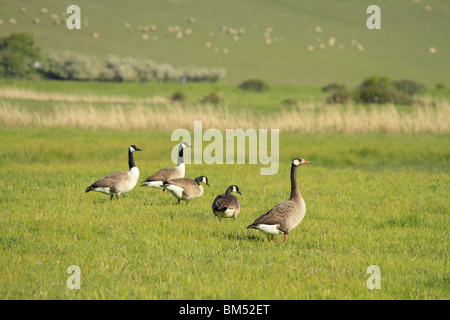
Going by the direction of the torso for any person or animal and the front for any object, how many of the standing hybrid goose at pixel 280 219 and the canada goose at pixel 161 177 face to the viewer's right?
2

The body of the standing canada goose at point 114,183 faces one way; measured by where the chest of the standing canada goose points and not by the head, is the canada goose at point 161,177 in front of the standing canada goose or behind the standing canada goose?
in front

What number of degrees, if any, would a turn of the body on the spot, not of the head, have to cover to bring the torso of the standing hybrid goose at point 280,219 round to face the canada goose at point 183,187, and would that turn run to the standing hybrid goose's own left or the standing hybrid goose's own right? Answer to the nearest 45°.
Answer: approximately 135° to the standing hybrid goose's own left

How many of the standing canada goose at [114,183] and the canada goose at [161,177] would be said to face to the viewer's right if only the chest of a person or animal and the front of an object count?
2

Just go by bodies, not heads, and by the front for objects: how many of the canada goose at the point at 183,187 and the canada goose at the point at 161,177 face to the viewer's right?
2

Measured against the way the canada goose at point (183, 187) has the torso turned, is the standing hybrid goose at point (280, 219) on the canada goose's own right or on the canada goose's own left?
on the canada goose's own right

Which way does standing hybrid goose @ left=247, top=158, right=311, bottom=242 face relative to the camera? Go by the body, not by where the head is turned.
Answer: to the viewer's right

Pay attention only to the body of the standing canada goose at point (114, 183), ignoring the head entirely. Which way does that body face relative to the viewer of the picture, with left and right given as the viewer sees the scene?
facing to the right of the viewer

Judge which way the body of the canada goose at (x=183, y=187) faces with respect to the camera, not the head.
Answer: to the viewer's right

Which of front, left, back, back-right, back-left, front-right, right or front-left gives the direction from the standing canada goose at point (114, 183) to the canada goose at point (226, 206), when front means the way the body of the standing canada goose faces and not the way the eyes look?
front-right

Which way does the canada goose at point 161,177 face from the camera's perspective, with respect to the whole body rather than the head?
to the viewer's right
